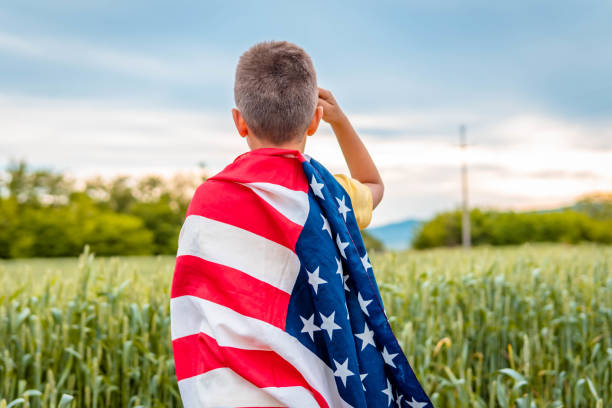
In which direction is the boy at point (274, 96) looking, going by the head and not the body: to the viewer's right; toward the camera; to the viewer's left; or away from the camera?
away from the camera

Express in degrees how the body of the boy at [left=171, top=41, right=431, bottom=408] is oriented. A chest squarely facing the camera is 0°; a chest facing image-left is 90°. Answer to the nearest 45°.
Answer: approximately 180°

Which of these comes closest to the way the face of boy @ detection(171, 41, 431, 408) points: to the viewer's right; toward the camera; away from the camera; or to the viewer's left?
away from the camera
